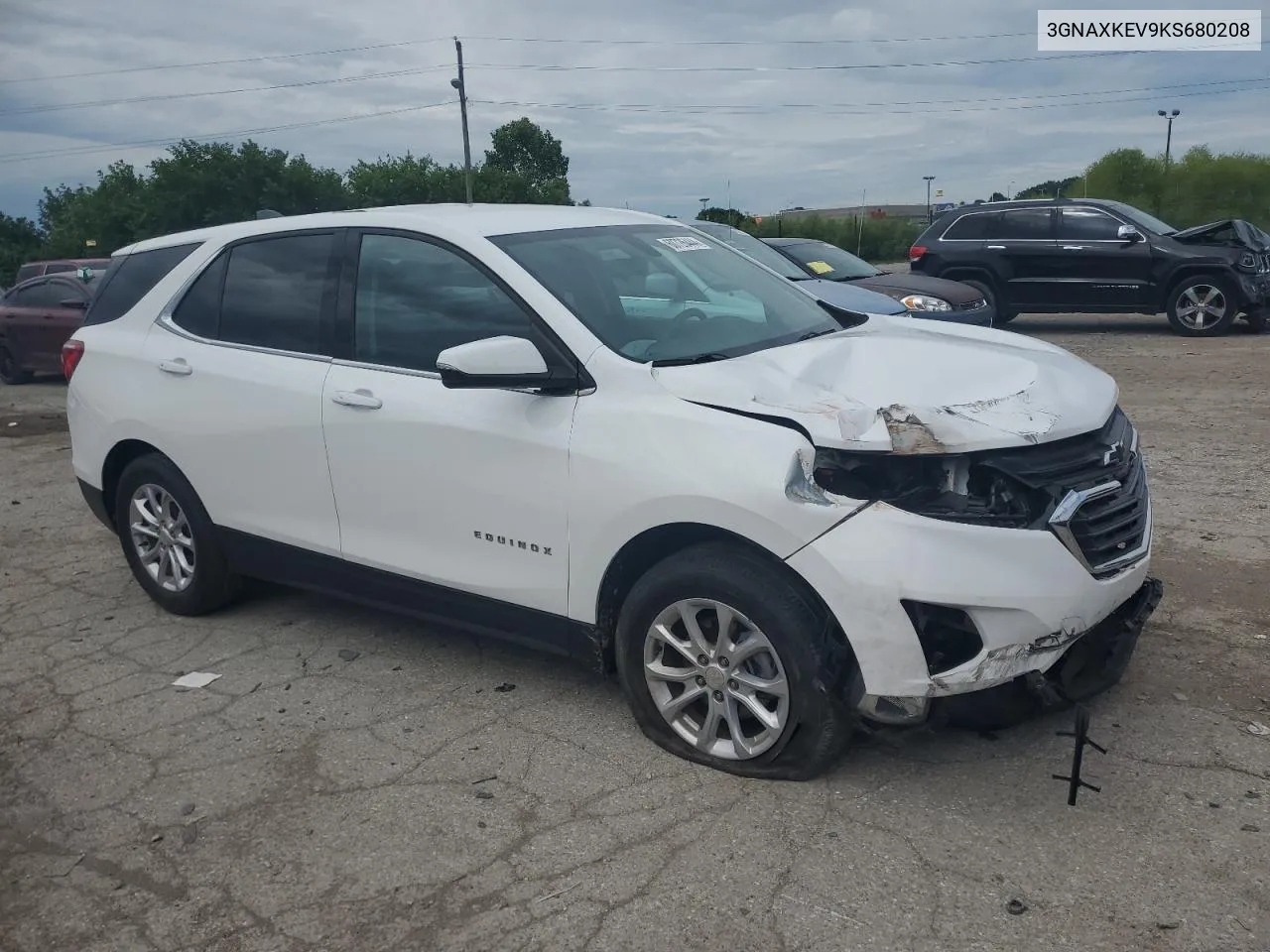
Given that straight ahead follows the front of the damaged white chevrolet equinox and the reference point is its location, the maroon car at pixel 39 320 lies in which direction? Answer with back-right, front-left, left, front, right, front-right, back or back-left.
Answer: back

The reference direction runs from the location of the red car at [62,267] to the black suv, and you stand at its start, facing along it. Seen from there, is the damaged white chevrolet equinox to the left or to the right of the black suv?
right

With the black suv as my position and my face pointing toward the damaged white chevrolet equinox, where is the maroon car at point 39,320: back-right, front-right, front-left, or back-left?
front-right

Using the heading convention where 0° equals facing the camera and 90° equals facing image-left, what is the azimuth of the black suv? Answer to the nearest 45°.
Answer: approximately 270°

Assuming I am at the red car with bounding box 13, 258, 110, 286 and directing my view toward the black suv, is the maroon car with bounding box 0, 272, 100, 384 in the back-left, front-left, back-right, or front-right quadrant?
front-right

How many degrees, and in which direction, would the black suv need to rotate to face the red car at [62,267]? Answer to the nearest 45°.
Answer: approximately 180°

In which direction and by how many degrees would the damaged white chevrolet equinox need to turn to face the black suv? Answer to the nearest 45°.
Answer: approximately 90° to its left

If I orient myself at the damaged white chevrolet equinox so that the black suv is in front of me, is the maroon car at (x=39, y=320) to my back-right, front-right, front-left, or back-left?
front-left

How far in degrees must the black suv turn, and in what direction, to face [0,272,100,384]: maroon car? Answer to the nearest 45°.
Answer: approximately 180°

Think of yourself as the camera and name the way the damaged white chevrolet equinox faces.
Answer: facing the viewer and to the right of the viewer

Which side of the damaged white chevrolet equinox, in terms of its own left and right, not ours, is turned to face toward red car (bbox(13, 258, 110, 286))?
back

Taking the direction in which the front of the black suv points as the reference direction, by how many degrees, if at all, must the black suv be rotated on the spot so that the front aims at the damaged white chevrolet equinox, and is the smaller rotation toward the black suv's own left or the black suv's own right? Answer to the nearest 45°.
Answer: approximately 90° to the black suv's own right
